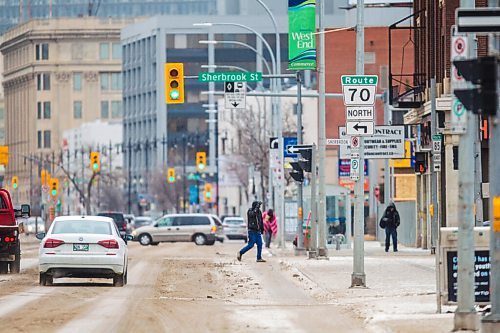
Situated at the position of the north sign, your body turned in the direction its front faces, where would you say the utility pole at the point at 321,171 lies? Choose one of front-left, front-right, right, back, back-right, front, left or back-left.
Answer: back

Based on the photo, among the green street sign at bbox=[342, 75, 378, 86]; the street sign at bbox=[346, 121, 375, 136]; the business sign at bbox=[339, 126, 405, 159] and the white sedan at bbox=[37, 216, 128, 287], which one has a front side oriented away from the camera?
the white sedan

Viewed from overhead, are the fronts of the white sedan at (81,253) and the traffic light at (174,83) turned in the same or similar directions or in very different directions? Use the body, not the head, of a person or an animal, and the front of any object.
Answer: very different directions

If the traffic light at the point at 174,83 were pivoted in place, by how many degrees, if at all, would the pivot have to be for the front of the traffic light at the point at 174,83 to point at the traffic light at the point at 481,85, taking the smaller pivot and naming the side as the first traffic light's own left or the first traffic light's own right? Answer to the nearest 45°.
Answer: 0° — it already faces it
